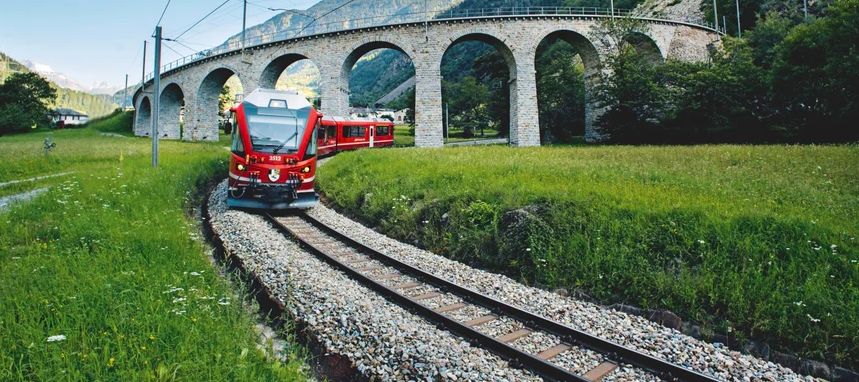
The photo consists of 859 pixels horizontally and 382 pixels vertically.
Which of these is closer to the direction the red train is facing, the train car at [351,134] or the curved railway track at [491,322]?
the curved railway track

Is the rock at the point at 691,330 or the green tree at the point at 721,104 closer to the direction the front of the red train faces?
the rock

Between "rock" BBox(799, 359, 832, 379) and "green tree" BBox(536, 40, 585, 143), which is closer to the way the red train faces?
the rock

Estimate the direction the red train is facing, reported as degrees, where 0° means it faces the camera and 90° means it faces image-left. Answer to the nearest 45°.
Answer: approximately 0°
